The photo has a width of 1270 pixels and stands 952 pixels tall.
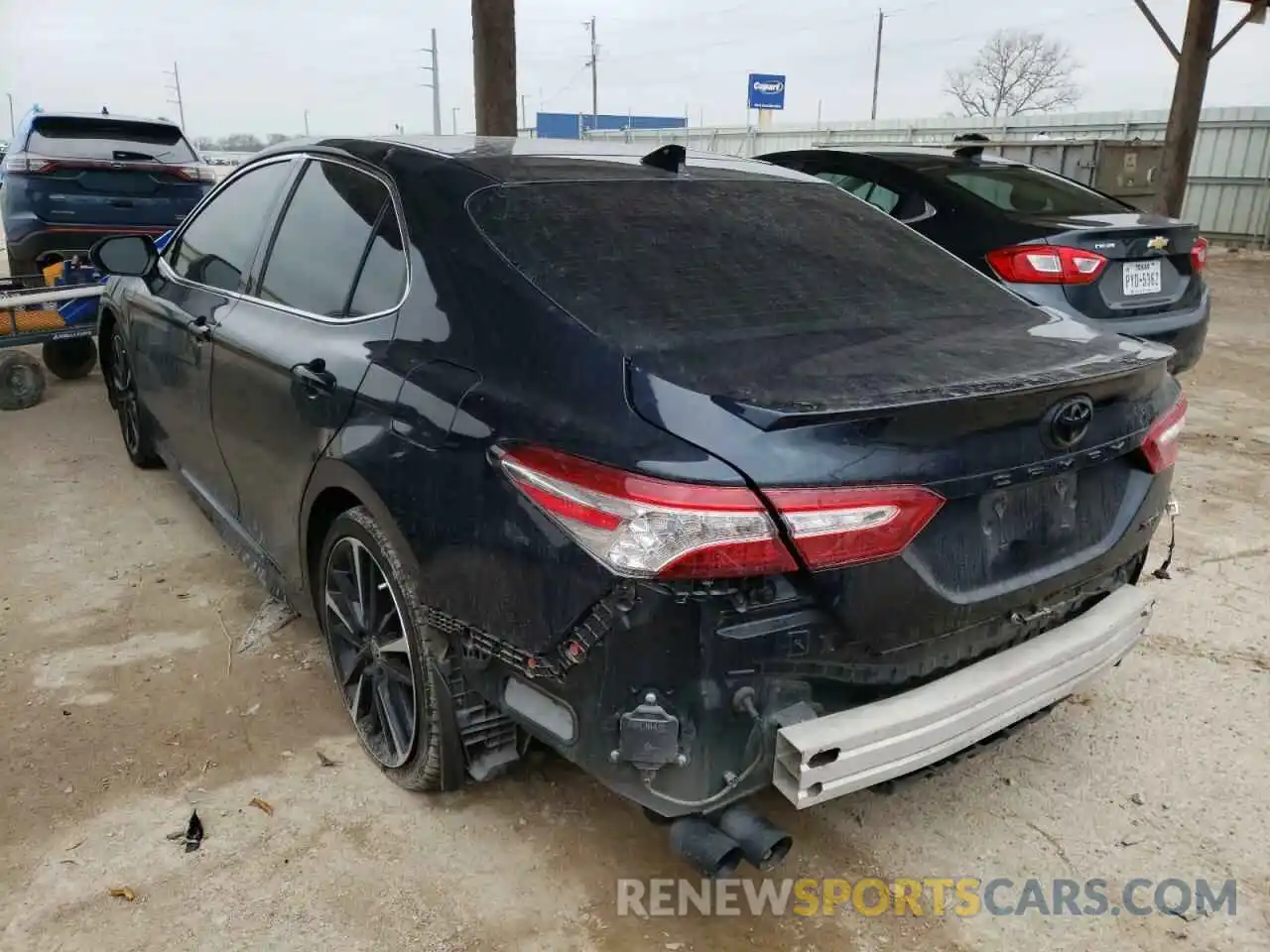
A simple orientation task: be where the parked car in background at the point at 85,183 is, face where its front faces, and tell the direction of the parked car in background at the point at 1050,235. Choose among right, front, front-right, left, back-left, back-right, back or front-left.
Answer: back-right

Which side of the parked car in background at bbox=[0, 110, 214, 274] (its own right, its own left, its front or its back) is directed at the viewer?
back

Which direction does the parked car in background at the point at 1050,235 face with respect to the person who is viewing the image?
facing away from the viewer and to the left of the viewer

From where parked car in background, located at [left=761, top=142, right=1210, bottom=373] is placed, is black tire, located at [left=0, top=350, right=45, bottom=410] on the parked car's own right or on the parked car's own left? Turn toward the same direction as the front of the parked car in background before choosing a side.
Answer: on the parked car's own left

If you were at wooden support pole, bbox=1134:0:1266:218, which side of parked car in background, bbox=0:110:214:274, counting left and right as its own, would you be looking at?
right

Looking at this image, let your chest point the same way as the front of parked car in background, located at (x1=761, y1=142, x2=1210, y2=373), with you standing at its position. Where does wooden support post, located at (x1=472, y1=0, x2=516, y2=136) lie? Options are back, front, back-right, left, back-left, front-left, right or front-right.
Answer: front-left

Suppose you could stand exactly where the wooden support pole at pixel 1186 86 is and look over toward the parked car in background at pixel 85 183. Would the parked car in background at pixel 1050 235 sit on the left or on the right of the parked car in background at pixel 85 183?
left

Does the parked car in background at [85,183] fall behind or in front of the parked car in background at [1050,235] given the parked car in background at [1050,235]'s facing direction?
in front

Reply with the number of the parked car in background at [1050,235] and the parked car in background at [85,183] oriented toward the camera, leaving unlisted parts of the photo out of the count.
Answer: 0
